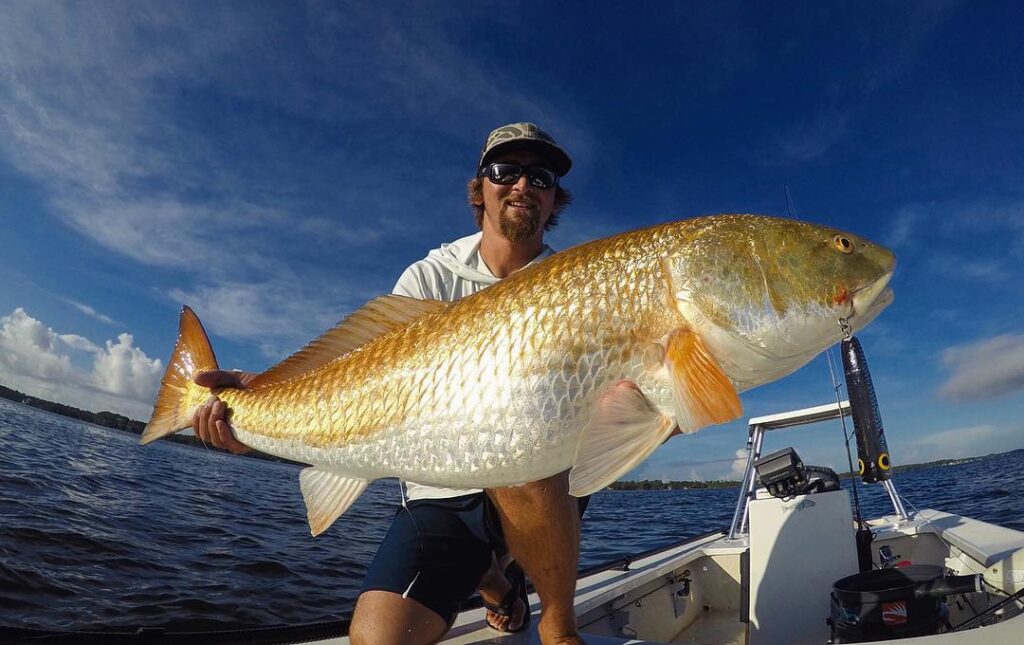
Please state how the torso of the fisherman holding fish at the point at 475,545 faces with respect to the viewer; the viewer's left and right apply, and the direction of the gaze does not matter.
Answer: facing the viewer

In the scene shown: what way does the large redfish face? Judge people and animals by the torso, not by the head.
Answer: to the viewer's right
